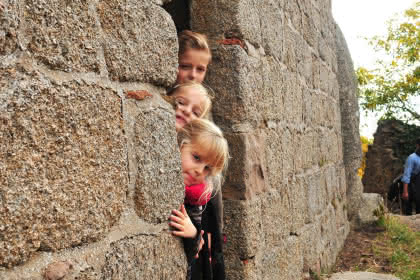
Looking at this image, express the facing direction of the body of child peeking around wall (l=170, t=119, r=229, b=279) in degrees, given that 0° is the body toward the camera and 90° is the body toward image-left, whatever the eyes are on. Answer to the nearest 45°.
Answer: approximately 0°

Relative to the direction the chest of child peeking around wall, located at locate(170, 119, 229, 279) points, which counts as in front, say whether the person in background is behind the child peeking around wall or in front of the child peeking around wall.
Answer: behind

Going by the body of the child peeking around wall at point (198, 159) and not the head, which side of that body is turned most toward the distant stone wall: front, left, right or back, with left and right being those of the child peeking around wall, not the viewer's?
back
